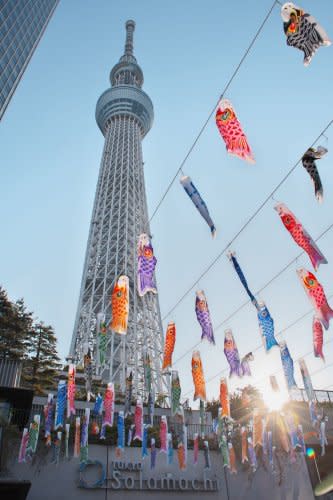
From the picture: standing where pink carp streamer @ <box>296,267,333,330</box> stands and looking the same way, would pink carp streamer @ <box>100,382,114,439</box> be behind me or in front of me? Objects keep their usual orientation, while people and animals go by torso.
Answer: in front

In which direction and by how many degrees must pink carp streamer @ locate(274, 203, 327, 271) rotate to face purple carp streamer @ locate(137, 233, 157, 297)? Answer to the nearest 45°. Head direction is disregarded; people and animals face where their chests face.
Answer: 0° — it already faces it

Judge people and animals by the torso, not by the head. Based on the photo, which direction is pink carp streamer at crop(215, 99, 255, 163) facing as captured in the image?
to the viewer's left

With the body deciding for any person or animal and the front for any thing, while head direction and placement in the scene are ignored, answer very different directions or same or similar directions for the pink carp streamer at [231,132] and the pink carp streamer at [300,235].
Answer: same or similar directions

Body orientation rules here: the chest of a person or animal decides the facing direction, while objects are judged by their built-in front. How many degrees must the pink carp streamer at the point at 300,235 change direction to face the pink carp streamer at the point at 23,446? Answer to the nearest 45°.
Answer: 0° — it already faces it

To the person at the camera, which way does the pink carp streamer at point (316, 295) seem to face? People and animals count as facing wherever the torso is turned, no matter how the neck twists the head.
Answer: facing to the left of the viewer

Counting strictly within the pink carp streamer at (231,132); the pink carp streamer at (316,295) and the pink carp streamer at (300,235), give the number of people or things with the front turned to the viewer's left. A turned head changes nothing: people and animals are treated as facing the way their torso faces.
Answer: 3

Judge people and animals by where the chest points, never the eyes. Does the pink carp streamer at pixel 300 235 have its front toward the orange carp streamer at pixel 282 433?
no

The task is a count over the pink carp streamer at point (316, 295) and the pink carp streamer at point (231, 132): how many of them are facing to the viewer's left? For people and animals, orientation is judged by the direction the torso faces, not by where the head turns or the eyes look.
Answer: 2

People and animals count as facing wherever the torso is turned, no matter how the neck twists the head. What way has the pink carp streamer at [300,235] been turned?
to the viewer's left

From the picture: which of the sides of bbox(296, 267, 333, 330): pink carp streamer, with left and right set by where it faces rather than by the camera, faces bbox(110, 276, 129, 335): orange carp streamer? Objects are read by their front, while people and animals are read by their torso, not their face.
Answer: front
